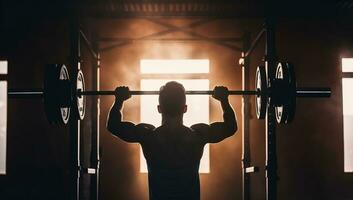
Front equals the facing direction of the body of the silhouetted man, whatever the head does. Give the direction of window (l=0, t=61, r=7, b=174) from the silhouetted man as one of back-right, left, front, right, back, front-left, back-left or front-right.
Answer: front-left

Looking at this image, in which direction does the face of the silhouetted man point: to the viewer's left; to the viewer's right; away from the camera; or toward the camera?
away from the camera

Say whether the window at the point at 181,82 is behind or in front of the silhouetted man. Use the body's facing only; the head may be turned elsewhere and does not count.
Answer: in front

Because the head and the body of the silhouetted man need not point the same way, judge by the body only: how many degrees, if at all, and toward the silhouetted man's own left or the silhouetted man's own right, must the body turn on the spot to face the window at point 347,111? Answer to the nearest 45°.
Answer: approximately 45° to the silhouetted man's own right

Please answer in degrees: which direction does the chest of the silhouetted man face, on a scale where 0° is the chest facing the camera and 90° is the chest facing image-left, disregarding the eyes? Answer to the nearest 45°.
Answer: approximately 180°
